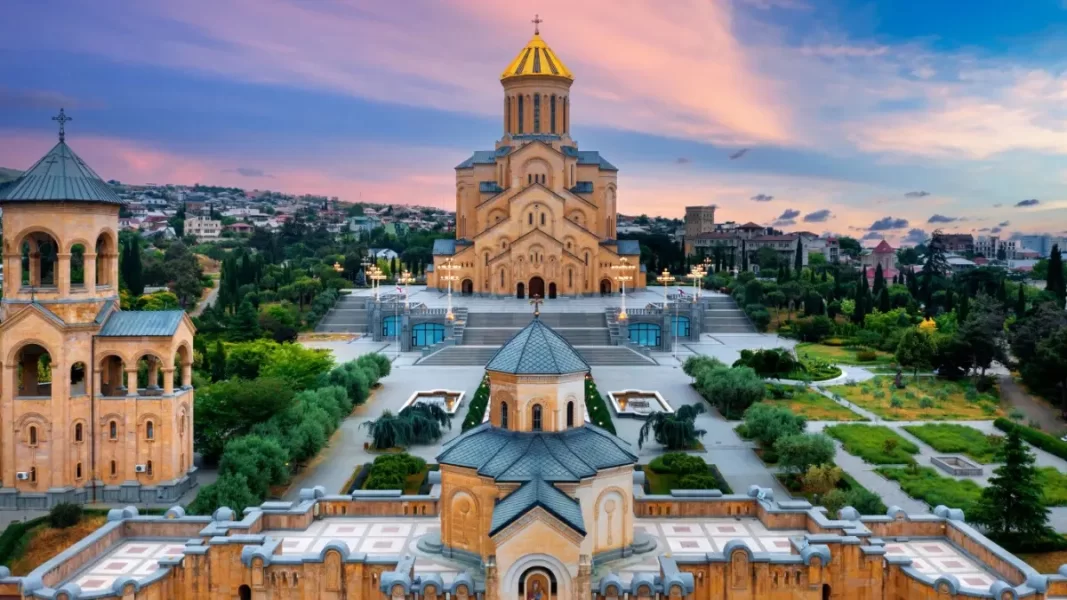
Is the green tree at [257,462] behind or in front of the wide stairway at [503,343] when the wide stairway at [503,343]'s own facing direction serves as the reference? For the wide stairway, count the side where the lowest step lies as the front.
in front

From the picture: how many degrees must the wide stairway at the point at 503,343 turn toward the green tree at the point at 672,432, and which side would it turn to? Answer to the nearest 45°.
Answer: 0° — it already faces it

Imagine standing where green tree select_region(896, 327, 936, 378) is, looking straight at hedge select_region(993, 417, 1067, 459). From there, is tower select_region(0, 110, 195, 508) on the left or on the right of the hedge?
right

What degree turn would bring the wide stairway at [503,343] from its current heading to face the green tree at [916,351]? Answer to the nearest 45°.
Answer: approximately 90° to its left

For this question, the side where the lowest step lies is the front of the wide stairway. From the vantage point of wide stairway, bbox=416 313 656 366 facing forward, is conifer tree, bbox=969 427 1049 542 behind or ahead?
ahead

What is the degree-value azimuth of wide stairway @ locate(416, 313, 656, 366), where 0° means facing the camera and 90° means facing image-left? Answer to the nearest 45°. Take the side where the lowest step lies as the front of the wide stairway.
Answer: approximately 0°

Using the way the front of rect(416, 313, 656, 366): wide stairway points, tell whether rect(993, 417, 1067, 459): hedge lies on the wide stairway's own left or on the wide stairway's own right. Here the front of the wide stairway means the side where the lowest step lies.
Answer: on the wide stairway's own left

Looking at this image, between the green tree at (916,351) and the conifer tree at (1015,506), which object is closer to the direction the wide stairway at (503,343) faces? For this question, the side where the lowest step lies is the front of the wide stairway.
the conifer tree

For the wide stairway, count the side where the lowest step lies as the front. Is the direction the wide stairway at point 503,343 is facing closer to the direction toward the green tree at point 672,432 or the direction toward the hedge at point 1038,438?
the green tree
